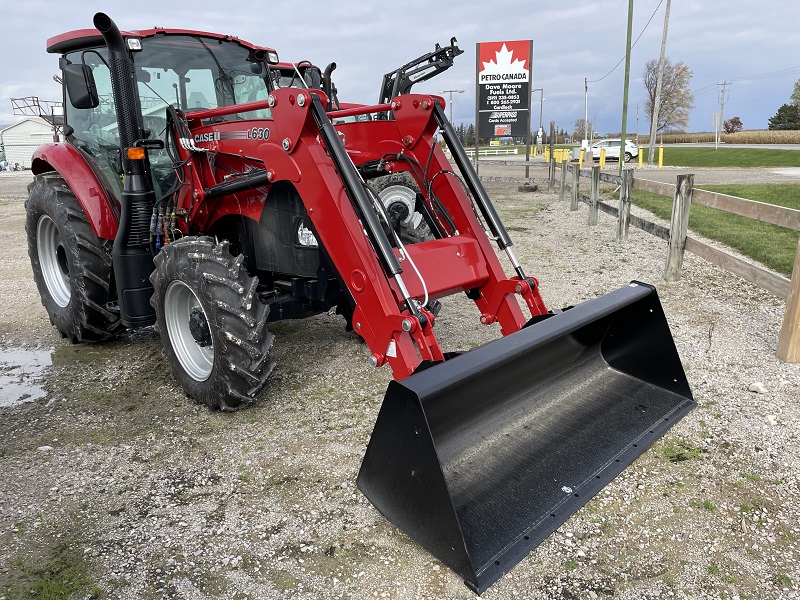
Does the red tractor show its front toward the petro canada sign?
no

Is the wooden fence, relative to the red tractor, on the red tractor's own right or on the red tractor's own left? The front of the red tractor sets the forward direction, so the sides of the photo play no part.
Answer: on the red tractor's own left

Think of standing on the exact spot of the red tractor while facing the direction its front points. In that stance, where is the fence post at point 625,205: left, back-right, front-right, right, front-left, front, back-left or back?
left

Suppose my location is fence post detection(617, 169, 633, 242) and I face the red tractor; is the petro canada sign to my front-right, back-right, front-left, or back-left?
back-right

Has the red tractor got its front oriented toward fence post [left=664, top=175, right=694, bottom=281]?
no

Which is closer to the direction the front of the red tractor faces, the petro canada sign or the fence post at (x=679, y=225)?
the fence post

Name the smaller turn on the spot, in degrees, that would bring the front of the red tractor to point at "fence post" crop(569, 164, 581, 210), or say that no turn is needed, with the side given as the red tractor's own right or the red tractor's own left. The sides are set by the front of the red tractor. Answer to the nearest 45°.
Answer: approximately 90° to the red tractor's own left

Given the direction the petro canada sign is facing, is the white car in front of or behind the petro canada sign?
behind

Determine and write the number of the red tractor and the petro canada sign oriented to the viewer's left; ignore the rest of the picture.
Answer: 0

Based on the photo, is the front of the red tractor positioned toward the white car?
no

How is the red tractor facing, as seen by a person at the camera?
facing the viewer and to the right of the viewer

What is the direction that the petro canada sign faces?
toward the camera

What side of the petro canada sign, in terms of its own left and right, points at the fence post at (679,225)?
front

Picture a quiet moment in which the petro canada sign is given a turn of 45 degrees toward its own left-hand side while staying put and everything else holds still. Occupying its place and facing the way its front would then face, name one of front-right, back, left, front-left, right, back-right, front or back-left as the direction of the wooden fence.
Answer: front-right

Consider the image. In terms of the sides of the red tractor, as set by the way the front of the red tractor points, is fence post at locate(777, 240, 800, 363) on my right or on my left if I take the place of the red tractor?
on my left

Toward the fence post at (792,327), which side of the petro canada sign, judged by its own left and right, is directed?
front
